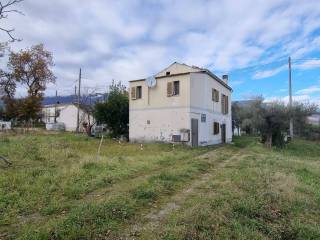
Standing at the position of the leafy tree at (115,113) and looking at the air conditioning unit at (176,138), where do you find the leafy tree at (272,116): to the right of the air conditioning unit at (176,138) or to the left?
left

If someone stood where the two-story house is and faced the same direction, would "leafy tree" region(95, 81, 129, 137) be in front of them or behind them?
behind

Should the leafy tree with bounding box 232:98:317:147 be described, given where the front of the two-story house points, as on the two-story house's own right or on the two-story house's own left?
on the two-story house's own left

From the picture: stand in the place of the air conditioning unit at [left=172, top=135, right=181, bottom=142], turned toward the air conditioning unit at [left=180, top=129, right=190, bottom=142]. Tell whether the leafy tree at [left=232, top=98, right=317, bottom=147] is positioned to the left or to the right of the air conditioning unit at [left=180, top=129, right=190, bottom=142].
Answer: left

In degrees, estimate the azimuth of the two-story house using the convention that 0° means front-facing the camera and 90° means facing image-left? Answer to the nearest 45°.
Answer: approximately 315°

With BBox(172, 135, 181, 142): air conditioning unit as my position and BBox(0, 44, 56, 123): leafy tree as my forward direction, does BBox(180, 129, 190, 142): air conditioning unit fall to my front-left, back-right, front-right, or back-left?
back-right

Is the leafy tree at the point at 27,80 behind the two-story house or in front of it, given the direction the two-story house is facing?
behind
